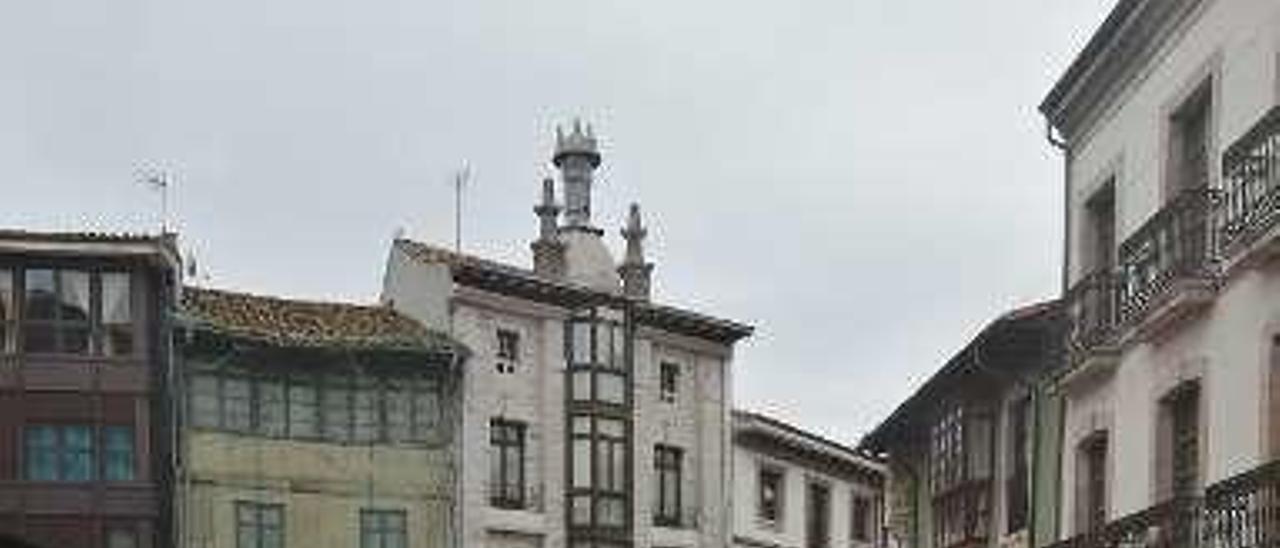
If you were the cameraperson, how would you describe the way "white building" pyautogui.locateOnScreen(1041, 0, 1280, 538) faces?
facing the viewer and to the left of the viewer
